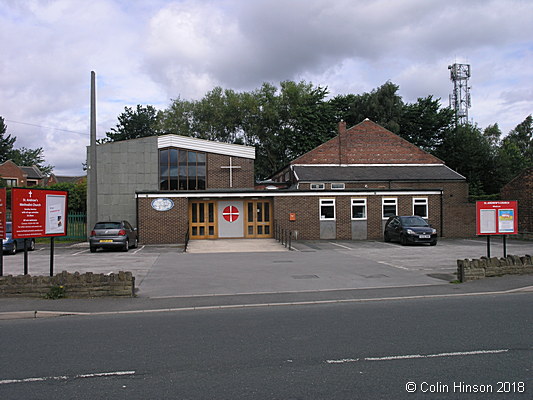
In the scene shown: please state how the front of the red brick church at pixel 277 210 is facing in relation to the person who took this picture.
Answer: facing the viewer

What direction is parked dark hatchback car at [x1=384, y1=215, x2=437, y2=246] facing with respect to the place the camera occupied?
facing the viewer and to the right of the viewer

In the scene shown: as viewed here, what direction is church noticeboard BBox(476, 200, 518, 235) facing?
toward the camera

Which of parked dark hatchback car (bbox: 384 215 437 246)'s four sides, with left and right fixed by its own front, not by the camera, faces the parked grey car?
right

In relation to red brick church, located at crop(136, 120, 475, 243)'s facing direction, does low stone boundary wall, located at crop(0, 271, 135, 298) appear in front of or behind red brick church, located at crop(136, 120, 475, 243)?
in front

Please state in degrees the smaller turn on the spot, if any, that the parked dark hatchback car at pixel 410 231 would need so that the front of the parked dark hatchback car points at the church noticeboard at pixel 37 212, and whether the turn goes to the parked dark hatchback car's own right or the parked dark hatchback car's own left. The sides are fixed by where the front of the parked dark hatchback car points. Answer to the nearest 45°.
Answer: approximately 90° to the parked dark hatchback car's own right

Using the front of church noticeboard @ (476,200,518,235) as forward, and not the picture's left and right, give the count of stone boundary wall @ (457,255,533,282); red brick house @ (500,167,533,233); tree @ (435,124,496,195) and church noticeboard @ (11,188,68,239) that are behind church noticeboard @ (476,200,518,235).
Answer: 2

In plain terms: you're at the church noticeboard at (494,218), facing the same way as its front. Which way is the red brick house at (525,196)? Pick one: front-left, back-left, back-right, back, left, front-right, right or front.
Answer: back

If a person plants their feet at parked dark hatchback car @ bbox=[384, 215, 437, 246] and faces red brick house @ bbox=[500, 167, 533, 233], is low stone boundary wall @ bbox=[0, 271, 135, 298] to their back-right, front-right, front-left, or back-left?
back-right

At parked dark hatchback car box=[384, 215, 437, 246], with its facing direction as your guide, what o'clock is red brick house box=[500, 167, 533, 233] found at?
The red brick house is roughly at 9 o'clock from the parked dark hatchback car.

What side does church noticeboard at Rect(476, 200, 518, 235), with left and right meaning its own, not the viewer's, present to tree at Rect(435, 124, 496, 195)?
back

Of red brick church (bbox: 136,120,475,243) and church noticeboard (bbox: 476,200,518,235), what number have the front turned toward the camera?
2

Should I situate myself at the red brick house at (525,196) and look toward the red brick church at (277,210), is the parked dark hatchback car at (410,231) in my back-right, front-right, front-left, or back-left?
front-left
